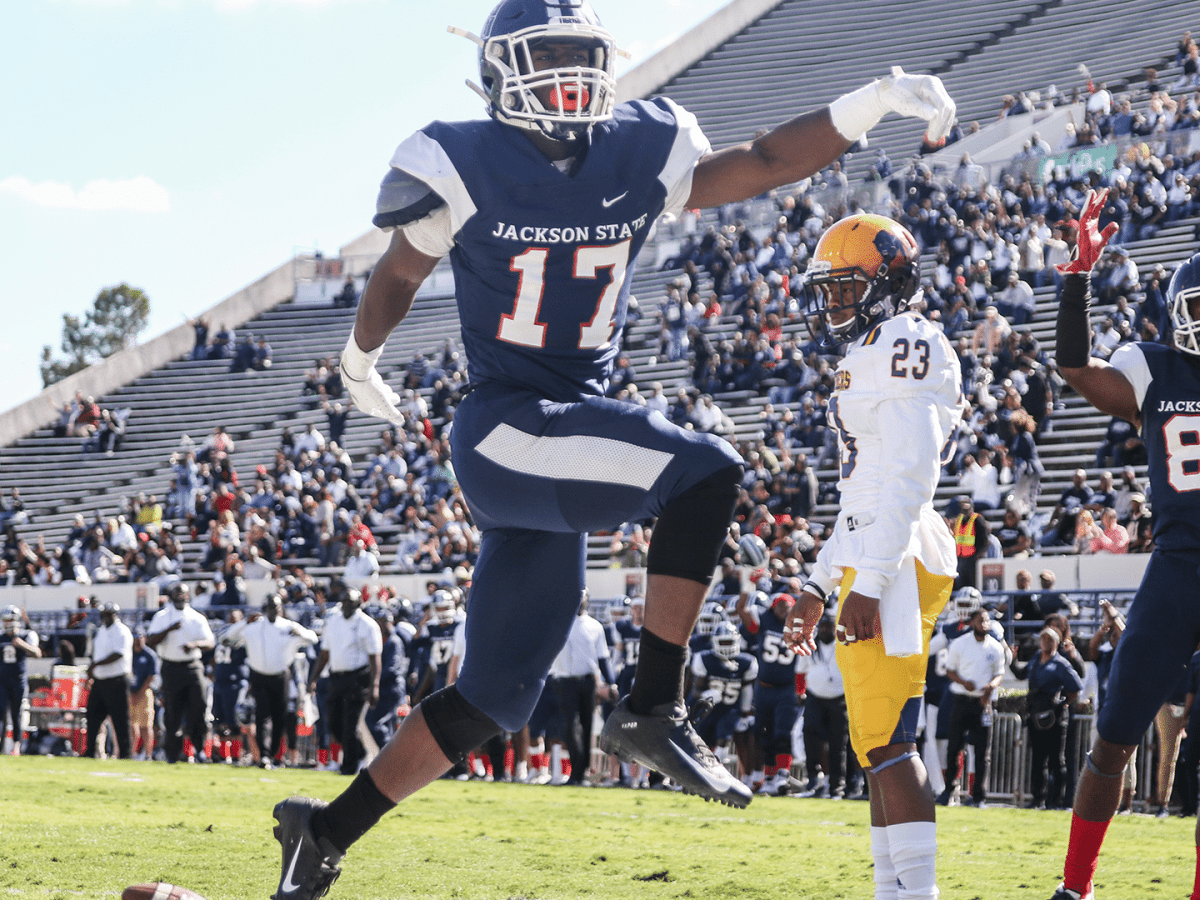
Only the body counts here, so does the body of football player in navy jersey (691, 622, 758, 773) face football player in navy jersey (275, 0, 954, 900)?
yes

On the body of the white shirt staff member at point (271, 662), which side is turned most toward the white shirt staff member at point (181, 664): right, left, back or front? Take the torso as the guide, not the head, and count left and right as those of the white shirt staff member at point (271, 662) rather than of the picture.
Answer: right

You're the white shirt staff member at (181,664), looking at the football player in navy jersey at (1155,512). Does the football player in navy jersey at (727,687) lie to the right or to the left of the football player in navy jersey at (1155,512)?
left

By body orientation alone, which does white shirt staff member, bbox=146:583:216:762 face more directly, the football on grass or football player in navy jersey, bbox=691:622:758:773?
the football on grass

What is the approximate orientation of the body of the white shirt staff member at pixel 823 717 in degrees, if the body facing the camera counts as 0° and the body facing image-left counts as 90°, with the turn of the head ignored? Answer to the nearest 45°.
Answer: approximately 0°

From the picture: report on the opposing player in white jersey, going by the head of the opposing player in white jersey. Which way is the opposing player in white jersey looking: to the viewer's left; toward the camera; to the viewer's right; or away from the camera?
to the viewer's left

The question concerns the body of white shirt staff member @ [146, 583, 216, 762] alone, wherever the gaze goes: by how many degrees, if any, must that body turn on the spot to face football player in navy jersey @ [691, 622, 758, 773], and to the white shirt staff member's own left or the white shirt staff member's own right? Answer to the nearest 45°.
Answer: approximately 45° to the white shirt staff member's own left

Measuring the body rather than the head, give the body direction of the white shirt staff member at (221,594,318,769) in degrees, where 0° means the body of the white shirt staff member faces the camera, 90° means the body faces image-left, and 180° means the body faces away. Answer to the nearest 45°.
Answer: approximately 0°

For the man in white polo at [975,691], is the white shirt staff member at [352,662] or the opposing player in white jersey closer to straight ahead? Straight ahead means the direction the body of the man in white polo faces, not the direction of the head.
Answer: the opposing player in white jersey

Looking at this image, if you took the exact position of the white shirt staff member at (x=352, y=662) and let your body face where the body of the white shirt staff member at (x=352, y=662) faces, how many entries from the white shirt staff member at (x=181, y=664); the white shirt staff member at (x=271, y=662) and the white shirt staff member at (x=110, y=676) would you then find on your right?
3

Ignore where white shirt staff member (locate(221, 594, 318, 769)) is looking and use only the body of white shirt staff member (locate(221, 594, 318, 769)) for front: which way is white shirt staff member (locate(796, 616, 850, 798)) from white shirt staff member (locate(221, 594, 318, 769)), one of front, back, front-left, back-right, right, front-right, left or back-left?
front-left
